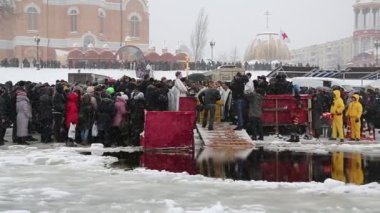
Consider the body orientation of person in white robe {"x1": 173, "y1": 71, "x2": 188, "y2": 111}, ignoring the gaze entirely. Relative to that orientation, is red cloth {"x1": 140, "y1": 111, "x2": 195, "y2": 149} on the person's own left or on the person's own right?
on the person's own right

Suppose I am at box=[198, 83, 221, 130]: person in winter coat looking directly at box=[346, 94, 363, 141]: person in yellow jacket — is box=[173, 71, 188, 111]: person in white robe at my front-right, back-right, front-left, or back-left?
back-left
